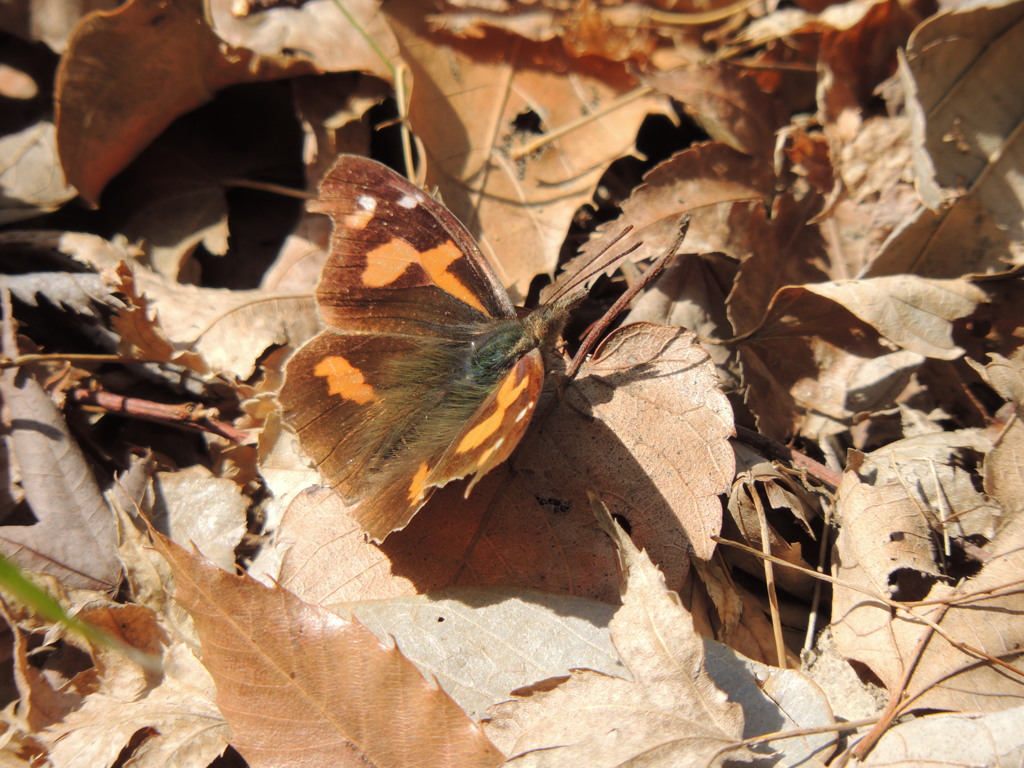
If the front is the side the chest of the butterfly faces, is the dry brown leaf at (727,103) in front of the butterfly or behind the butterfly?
in front

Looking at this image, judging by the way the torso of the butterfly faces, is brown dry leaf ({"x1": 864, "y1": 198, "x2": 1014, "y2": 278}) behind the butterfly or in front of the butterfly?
in front

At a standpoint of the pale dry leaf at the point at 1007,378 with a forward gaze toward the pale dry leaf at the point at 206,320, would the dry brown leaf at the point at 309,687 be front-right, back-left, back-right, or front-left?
front-left

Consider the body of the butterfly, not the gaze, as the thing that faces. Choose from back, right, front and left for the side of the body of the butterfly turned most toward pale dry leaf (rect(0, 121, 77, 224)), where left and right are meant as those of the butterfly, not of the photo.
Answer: left

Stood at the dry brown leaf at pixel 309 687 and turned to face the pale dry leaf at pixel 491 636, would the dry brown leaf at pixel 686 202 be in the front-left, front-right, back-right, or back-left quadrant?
front-left

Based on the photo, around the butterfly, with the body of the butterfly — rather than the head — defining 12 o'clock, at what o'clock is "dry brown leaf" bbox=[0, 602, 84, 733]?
The dry brown leaf is roughly at 6 o'clock from the butterfly.

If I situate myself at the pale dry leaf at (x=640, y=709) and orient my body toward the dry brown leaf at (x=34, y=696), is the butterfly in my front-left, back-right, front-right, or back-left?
front-right

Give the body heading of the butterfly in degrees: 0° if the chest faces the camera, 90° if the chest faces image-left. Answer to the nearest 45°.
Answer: approximately 225°

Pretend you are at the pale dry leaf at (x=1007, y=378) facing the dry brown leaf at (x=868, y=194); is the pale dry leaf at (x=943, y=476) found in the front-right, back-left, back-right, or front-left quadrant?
back-left

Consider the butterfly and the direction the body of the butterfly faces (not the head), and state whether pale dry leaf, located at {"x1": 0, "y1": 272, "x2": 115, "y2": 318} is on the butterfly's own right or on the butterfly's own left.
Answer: on the butterfly's own left

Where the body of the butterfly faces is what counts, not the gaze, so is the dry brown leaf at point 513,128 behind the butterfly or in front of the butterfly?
in front

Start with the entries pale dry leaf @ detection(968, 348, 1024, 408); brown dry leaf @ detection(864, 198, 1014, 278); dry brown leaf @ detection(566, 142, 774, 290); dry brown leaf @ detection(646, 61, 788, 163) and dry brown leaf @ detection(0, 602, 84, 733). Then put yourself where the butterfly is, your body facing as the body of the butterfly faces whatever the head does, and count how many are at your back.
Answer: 1

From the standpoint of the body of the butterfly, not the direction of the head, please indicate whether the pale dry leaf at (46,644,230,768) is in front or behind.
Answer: behind
